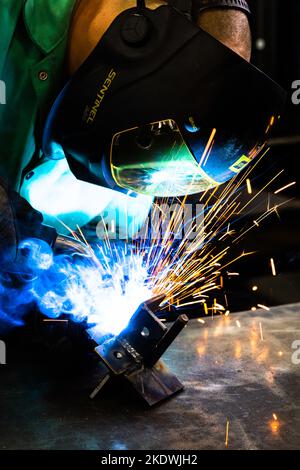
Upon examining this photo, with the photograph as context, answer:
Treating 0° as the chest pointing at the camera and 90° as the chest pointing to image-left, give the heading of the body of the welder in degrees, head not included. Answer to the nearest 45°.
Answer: approximately 315°

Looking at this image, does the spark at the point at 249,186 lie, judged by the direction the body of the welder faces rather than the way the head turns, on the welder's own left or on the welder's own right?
on the welder's own left
